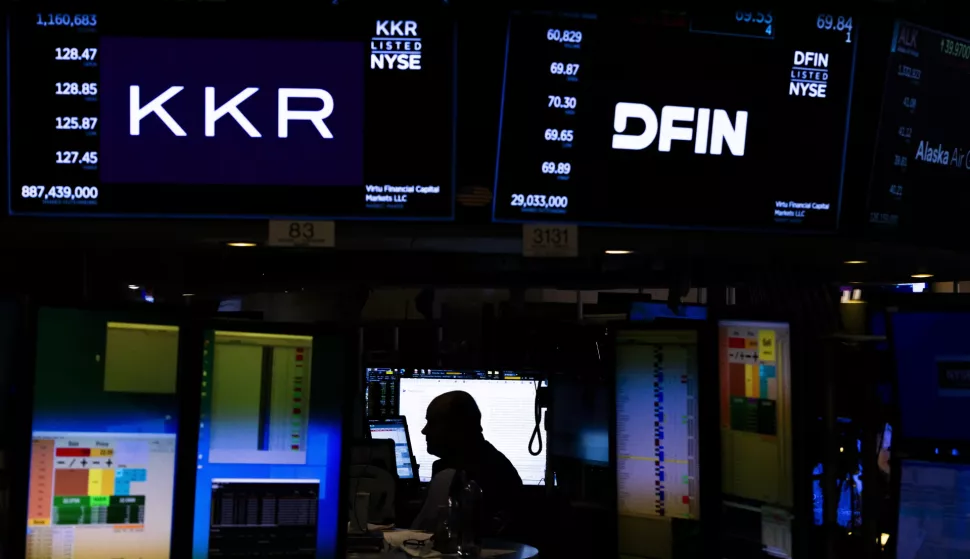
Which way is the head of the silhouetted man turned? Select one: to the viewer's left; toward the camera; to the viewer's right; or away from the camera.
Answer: to the viewer's left

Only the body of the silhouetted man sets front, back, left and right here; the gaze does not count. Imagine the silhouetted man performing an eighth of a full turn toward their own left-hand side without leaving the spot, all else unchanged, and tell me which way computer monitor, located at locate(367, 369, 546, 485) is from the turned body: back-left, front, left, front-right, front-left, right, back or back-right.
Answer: back-right

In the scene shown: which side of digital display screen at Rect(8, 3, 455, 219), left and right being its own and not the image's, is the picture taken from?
front

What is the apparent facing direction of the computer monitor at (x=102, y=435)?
toward the camera

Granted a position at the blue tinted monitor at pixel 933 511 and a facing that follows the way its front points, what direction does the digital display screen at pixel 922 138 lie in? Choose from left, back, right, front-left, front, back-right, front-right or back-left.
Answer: back

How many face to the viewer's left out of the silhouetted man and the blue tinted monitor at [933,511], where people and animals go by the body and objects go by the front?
1

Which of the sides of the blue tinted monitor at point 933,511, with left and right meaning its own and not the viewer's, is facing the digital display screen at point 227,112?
right

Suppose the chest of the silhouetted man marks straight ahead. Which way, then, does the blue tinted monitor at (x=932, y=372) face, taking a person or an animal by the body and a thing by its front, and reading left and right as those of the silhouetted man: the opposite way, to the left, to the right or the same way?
to the left

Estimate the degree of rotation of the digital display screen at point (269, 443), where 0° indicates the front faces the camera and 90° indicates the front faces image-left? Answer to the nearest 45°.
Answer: approximately 0°

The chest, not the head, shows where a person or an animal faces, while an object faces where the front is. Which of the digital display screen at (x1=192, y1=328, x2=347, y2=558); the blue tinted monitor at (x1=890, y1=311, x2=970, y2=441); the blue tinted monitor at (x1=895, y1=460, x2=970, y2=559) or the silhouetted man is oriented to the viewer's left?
the silhouetted man

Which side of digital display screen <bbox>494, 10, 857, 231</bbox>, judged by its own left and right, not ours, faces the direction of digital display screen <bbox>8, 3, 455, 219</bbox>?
right
